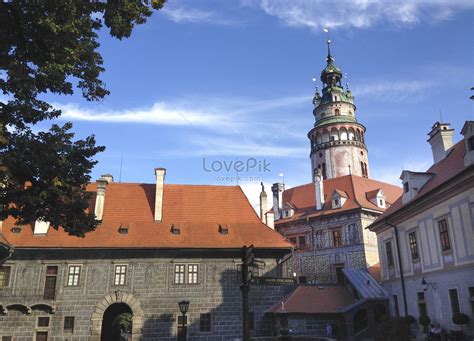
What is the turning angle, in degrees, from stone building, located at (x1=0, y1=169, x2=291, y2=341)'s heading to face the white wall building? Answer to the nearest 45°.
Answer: approximately 45° to its left

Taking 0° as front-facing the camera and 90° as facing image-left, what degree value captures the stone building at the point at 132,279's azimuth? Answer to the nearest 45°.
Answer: approximately 0°

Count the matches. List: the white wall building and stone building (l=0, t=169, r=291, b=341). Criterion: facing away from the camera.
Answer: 0

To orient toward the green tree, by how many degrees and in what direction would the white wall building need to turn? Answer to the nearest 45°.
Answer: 0° — it already faces it

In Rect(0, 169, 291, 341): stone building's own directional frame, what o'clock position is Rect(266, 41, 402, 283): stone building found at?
Rect(266, 41, 402, 283): stone building is roughly at 8 o'clock from Rect(0, 169, 291, 341): stone building.

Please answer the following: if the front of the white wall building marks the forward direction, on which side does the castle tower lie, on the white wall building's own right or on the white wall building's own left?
on the white wall building's own right

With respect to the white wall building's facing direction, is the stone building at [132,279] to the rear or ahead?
ahead

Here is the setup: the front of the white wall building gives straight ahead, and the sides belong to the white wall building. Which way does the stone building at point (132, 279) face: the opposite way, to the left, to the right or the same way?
to the left

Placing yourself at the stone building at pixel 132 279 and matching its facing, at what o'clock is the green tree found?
The green tree is roughly at 12 o'clock from the stone building.

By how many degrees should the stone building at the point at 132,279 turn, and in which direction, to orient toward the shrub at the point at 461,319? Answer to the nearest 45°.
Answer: approximately 45° to its left

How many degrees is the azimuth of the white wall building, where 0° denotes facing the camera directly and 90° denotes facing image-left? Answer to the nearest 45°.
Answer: approximately 45°
